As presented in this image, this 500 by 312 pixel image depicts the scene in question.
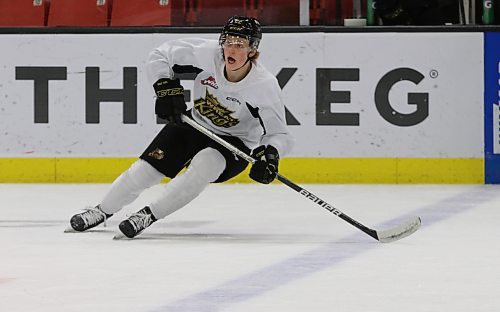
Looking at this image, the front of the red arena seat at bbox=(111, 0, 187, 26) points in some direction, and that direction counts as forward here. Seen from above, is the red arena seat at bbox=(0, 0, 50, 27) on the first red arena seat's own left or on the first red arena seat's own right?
on the first red arena seat's own right

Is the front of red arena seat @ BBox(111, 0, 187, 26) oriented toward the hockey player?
yes

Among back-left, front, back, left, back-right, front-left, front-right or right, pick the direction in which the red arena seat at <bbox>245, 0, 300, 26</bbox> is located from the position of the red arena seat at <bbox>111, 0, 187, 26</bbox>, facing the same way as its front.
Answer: left

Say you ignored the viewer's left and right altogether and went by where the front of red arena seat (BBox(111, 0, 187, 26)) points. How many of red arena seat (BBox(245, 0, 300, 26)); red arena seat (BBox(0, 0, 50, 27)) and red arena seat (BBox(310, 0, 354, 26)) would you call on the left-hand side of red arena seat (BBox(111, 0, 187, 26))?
2

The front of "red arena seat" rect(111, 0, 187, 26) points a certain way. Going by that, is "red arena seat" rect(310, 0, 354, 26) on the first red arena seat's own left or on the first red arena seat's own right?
on the first red arena seat's own left

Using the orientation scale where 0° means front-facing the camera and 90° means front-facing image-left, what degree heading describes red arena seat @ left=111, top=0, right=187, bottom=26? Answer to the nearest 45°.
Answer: approximately 0°

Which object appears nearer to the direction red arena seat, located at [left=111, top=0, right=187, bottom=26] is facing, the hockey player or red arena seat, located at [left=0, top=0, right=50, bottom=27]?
the hockey player
